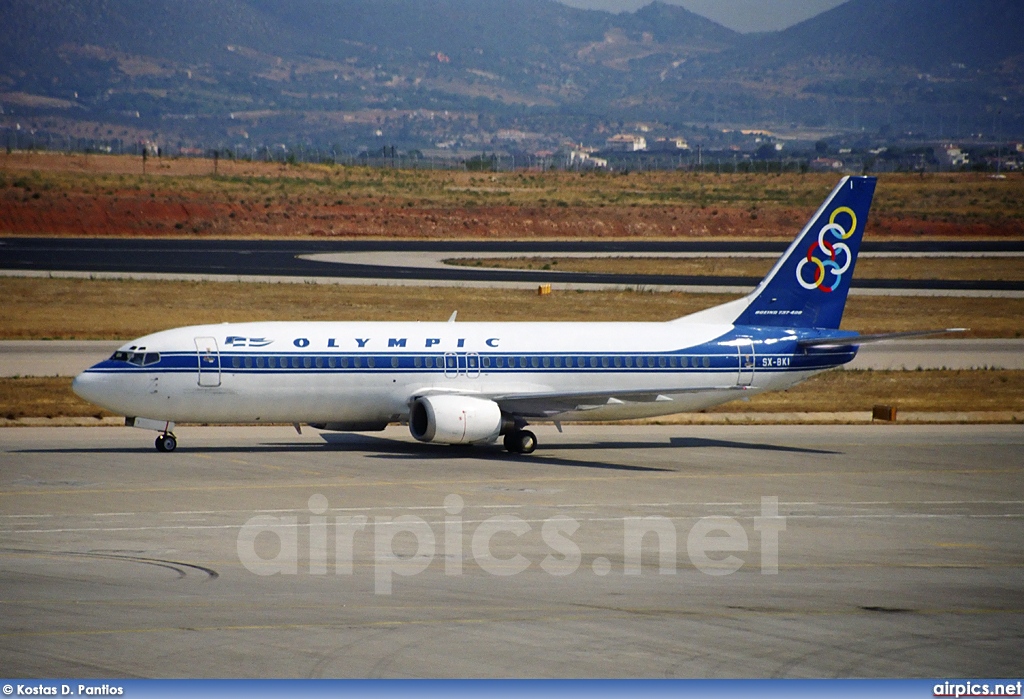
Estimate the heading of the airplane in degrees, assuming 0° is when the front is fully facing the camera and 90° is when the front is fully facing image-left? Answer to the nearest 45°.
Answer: approximately 90°
